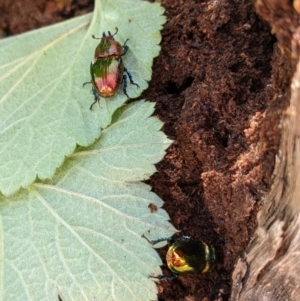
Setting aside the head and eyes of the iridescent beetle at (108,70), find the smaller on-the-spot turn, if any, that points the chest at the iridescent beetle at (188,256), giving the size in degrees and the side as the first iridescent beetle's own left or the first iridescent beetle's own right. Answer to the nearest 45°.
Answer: approximately 180°

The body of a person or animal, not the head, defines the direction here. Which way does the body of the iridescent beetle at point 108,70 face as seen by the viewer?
away from the camera

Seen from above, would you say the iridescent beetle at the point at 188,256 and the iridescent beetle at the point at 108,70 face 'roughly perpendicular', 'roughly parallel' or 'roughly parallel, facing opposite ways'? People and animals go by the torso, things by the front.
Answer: roughly perpendicular
